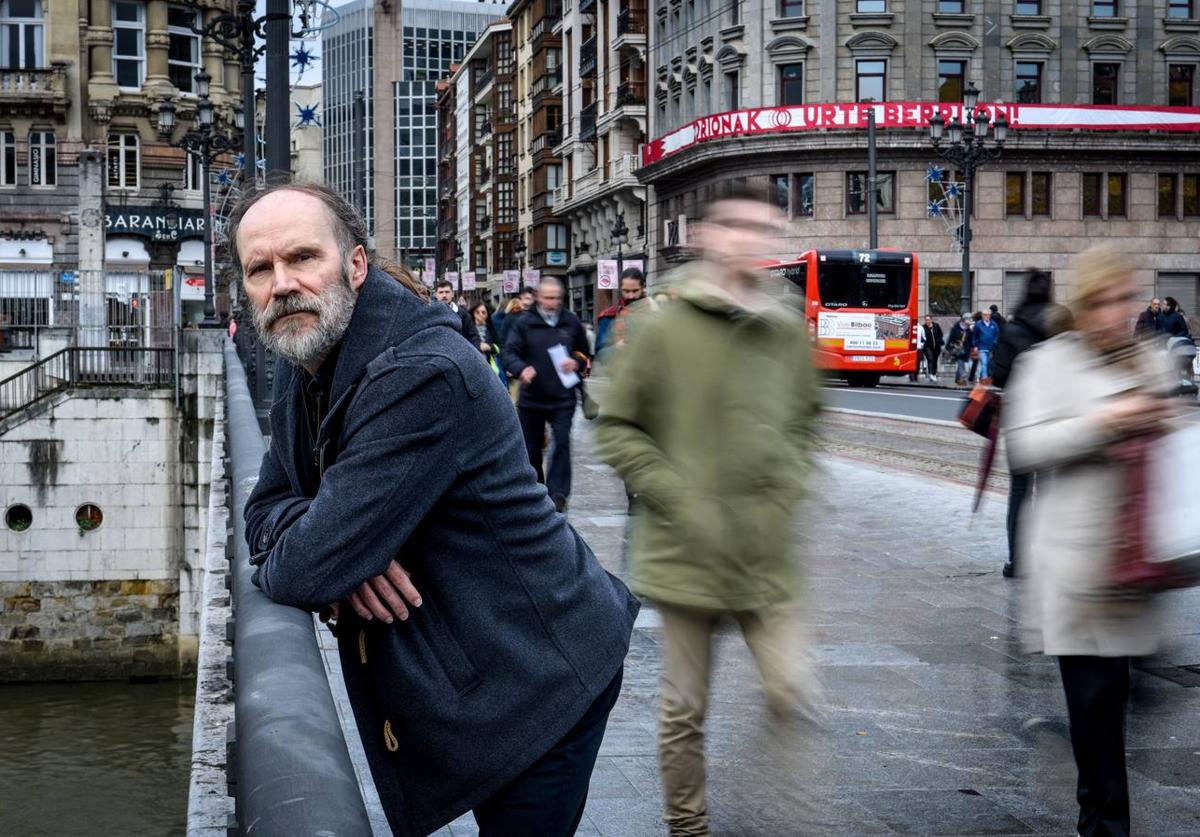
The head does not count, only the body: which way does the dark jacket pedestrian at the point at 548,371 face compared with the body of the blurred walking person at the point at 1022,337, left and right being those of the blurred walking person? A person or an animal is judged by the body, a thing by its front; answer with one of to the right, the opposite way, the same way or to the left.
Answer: the opposite way

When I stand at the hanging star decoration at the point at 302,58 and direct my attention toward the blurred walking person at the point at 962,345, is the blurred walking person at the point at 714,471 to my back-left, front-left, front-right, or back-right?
back-right

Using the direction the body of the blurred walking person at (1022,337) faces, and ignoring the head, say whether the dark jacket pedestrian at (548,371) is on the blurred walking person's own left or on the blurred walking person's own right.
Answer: on the blurred walking person's own left

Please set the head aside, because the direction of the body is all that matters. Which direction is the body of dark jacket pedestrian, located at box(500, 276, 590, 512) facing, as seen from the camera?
toward the camera

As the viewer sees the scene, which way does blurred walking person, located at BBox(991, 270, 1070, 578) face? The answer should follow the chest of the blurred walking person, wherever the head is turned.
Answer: away from the camera

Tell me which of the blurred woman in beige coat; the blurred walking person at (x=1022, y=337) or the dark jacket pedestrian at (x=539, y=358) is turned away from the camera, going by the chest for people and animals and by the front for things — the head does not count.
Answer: the blurred walking person

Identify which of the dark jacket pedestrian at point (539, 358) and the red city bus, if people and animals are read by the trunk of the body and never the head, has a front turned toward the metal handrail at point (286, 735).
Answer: the dark jacket pedestrian

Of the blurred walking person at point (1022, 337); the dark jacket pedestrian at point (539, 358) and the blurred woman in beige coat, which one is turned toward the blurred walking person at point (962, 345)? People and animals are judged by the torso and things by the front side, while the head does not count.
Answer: the blurred walking person at point (1022, 337)

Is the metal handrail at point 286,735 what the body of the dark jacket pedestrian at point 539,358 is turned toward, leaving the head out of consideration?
yes

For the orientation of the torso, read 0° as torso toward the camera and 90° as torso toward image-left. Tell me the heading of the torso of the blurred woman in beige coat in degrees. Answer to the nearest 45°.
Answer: approximately 315°

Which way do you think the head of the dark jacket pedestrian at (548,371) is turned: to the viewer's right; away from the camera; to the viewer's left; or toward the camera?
toward the camera

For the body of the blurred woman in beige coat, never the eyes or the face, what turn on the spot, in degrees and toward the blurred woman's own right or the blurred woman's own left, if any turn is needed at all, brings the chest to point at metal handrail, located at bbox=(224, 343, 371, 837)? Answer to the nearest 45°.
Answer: approximately 45° to the blurred woman's own right

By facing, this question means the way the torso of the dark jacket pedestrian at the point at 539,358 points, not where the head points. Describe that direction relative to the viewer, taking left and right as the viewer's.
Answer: facing the viewer

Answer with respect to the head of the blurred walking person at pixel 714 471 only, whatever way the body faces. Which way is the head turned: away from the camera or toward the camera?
toward the camera
